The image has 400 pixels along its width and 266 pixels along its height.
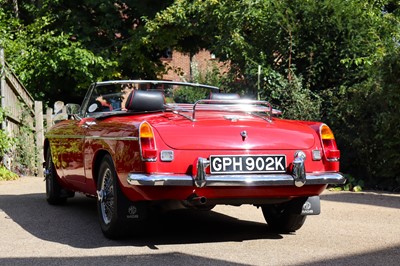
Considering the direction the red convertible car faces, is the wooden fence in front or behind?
in front

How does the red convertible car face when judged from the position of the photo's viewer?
facing away from the viewer and to the left of the viewer
